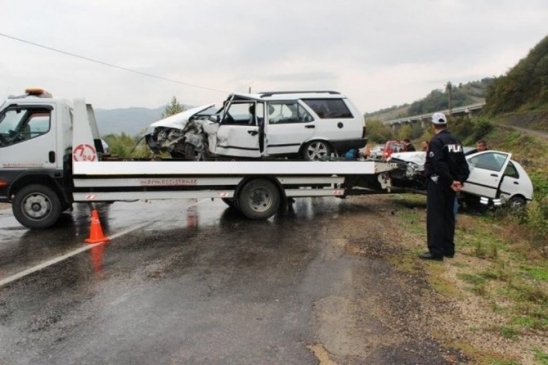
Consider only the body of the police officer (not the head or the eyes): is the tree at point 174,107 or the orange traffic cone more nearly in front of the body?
the tree

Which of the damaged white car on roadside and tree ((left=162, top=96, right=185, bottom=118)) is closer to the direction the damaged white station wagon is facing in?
the tree

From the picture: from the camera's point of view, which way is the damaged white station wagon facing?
to the viewer's left

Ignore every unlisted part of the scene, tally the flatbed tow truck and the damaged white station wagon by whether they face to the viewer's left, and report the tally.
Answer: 2

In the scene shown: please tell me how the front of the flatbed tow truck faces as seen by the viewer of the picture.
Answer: facing to the left of the viewer

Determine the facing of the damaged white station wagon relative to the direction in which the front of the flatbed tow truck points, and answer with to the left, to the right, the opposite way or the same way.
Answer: the same way

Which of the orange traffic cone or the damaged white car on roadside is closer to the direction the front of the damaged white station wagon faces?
the orange traffic cone

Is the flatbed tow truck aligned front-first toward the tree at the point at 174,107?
no

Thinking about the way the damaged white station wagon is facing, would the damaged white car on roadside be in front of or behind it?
behind

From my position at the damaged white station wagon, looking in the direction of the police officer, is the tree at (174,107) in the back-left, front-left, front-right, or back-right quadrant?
back-left

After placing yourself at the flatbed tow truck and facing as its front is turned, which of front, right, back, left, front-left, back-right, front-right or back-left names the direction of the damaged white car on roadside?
back

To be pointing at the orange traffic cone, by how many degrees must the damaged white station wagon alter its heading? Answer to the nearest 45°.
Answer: approximately 45° to its left

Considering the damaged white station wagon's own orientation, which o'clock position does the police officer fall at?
The police officer is roughly at 8 o'clock from the damaged white station wagon.

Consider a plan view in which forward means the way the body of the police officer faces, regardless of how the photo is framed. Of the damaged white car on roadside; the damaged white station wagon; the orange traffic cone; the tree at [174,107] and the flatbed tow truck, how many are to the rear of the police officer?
0
